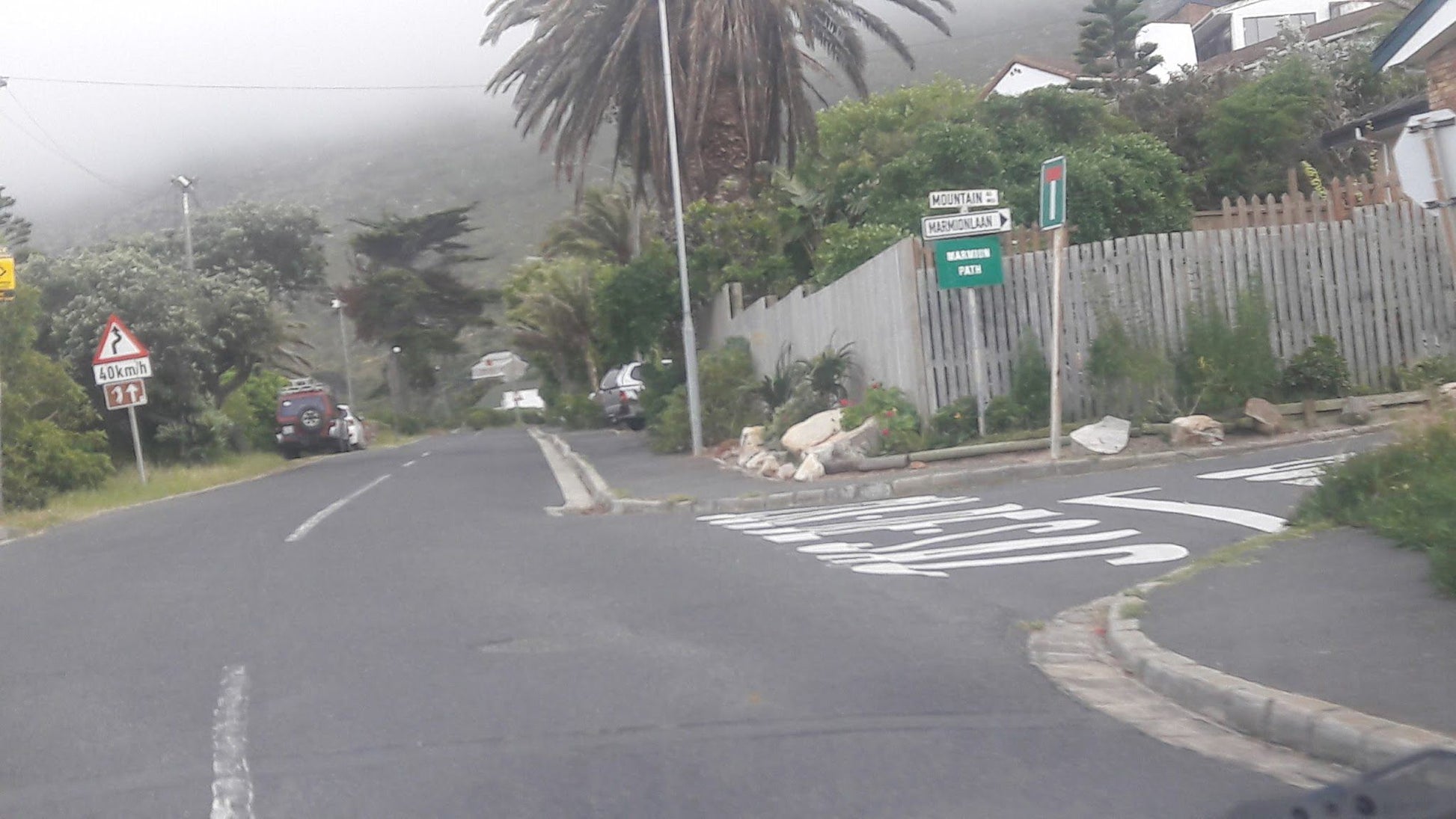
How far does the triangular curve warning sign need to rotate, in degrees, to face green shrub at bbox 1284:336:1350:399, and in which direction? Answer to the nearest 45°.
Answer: approximately 45° to its left

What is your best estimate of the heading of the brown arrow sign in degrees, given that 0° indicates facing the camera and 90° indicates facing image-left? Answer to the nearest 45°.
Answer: approximately 0°

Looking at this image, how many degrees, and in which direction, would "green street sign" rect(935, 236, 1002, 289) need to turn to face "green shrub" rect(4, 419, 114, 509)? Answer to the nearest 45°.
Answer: approximately 90° to its right

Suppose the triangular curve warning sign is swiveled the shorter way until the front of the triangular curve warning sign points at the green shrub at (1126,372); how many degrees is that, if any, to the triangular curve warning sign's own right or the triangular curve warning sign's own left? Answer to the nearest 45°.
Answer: approximately 45° to the triangular curve warning sign's own left

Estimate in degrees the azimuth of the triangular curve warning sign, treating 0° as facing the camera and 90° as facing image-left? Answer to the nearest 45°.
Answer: approximately 0°
